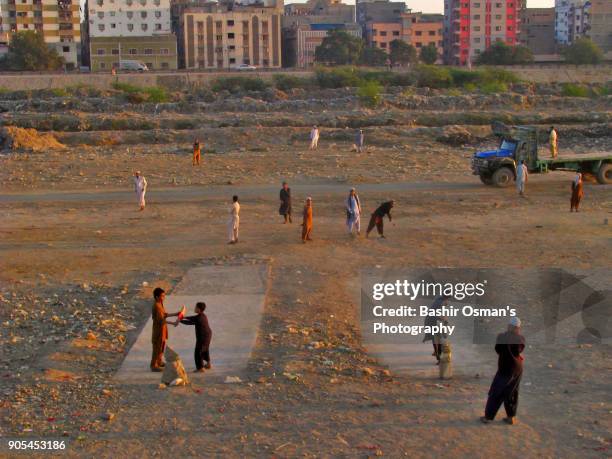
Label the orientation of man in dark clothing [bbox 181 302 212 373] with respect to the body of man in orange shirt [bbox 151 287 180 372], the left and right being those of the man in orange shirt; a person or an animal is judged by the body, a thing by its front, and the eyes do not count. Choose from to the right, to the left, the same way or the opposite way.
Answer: the opposite way

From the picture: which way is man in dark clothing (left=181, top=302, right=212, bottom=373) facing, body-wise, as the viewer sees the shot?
to the viewer's left

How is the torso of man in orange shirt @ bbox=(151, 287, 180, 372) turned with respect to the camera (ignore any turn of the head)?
to the viewer's right

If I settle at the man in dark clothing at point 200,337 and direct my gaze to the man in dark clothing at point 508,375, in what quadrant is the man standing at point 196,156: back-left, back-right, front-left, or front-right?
back-left

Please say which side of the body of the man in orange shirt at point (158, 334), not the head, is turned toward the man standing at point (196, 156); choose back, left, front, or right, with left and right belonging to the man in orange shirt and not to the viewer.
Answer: left
